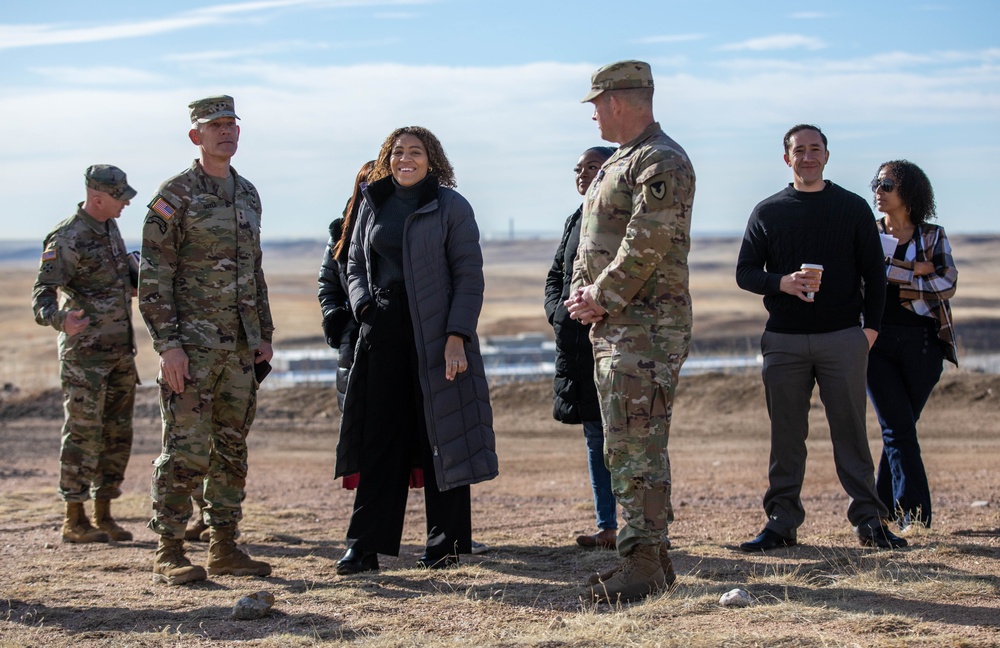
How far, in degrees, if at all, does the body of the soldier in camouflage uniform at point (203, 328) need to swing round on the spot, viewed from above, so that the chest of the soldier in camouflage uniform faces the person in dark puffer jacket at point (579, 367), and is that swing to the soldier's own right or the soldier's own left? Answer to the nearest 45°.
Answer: approximately 45° to the soldier's own left

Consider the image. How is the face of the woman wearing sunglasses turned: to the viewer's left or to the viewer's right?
to the viewer's left

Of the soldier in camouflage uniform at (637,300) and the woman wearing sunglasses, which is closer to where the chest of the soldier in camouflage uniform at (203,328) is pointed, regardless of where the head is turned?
the soldier in camouflage uniform

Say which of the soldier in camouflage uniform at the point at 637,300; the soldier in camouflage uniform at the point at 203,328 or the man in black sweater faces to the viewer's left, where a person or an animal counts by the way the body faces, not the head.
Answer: the soldier in camouflage uniform at the point at 637,300

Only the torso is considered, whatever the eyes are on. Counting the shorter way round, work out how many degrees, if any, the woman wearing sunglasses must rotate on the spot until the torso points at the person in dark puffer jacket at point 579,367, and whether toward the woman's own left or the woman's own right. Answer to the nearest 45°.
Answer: approximately 45° to the woman's own right

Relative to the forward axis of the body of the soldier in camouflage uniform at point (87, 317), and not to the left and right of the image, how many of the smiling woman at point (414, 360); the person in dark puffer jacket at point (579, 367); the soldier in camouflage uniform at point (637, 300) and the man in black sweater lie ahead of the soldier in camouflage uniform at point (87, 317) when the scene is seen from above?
4

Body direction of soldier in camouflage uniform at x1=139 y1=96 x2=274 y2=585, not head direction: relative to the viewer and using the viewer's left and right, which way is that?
facing the viewer and to the right of the viewer

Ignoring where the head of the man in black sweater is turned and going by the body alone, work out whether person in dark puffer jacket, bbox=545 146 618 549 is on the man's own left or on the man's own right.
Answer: on the man's own right

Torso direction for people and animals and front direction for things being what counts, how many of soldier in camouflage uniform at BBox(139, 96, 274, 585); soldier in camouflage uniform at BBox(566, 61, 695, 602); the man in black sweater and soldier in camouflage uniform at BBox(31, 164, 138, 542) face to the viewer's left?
1

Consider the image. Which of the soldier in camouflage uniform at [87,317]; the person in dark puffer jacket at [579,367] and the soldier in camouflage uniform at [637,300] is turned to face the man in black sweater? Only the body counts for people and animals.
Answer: the soldier in camouflage uniform at [87,317]

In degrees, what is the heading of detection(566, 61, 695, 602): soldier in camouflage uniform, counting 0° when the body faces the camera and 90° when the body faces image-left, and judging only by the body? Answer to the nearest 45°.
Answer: approximately 90°

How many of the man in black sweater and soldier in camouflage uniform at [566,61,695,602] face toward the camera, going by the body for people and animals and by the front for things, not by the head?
1

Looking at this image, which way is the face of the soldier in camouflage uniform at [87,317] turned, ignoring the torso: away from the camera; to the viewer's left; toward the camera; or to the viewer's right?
to the viewer's right

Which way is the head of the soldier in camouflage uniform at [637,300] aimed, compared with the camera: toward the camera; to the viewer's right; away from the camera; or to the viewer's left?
to the viewer's left

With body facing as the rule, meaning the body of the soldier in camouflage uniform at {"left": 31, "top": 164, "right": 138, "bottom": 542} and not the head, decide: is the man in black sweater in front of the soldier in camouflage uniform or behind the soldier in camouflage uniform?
in front

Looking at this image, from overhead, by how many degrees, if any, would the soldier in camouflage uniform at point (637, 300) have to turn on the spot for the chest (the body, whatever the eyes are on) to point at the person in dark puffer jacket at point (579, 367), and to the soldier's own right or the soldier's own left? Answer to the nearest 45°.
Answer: approximately 90° to the soldier's own right
